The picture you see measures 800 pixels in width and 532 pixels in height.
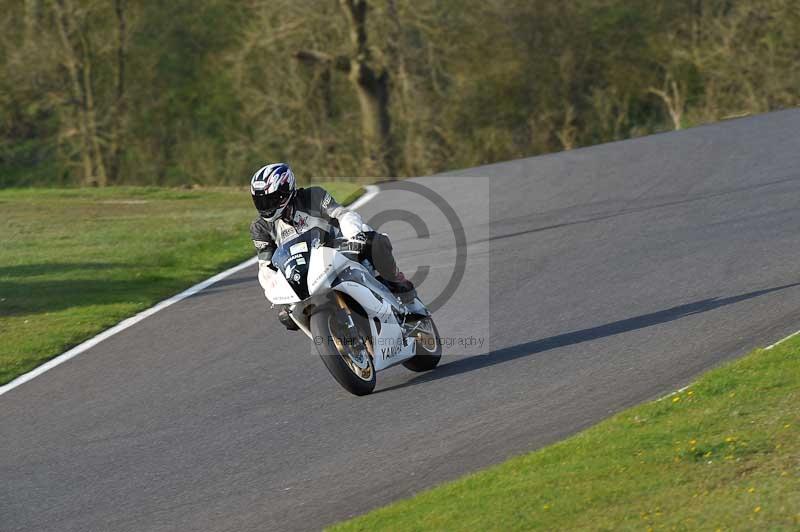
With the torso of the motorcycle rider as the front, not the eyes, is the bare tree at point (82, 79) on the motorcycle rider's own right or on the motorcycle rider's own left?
on the motorcycle rider's own right

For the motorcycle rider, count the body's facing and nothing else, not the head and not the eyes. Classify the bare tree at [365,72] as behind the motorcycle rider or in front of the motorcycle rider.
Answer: behind

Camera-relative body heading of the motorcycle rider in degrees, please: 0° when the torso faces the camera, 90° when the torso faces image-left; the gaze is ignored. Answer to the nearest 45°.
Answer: approximately 45°

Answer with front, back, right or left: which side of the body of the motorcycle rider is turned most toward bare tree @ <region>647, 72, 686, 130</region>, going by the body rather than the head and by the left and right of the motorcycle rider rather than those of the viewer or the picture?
back

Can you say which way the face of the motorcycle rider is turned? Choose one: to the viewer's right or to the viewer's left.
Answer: to the viewer's left
